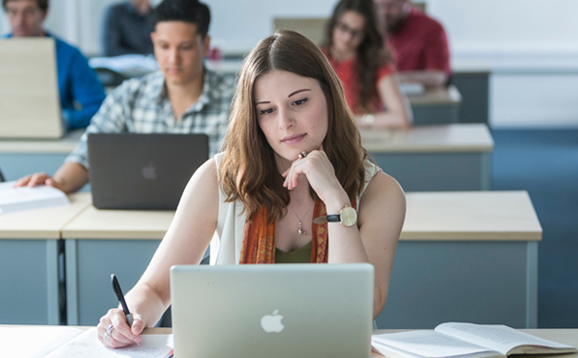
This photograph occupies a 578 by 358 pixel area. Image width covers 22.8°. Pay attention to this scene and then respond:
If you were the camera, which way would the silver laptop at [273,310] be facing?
facing away from the viewer

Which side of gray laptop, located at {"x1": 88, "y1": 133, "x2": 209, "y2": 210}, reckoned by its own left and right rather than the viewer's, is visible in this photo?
back

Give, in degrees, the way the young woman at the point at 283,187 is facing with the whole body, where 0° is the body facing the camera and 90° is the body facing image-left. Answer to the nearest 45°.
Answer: approximately 0°

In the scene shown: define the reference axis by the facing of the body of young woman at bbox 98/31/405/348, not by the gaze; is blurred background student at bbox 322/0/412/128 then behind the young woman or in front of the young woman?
behind
